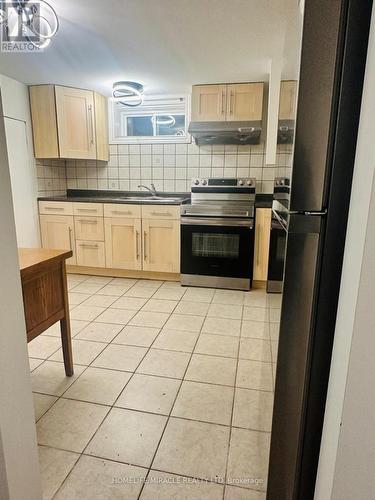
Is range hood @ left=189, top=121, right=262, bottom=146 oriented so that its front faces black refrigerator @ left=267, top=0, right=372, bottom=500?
yes

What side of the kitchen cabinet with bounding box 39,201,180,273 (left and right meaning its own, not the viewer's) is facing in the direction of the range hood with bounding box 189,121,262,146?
left

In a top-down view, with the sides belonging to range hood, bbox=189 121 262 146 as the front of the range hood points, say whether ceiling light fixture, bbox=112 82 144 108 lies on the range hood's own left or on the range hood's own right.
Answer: on the range hood's own right

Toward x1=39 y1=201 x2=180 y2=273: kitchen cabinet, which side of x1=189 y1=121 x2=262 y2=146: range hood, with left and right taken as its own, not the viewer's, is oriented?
right

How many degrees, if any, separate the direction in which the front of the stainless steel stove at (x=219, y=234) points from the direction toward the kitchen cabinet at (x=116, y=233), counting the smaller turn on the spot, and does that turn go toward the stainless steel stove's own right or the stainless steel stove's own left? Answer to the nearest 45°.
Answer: approximately 90° to the stainless steel stove's own right

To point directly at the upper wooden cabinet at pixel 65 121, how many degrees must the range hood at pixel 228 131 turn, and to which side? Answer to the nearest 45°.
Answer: approximately 90° to its right

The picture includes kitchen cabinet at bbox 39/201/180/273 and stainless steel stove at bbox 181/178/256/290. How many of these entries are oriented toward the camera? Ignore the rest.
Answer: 2

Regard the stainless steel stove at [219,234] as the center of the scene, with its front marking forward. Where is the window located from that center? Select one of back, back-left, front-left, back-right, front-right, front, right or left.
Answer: back-right

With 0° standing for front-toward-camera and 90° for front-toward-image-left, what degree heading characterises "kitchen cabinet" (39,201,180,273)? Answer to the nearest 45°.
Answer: approximately 0°

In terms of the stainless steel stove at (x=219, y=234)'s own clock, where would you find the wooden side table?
The wooden side table is roughly at 1 o'clock from the stainless steel stove.

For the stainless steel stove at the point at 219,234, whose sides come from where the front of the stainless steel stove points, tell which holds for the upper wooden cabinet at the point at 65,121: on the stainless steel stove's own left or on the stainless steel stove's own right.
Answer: on the stainless steel stove's own right

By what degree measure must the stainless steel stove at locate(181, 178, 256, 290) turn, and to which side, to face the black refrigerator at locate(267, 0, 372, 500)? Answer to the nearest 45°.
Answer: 0° — it already faces it
